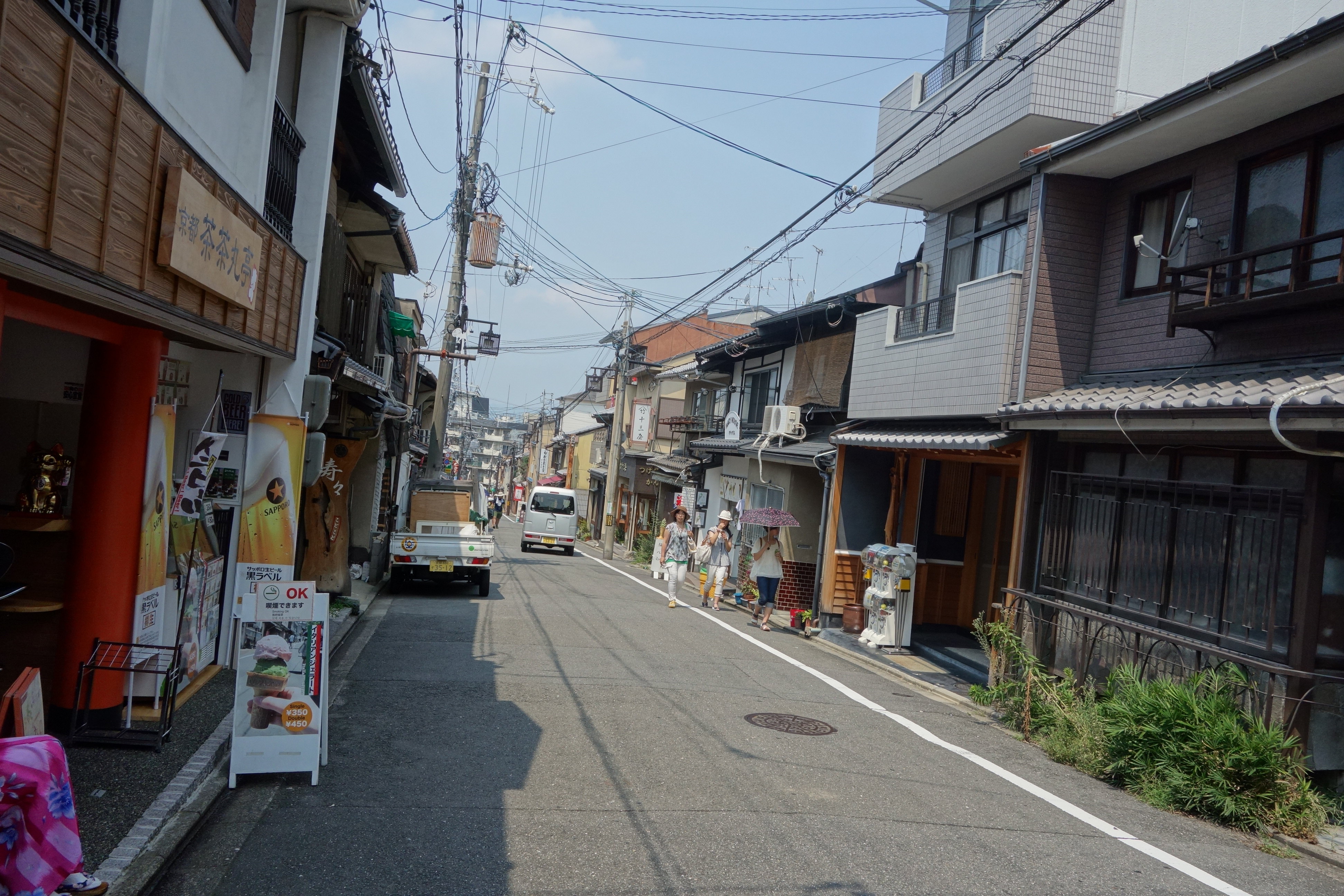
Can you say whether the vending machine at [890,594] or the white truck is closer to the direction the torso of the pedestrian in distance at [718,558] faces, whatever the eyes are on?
the vending machine

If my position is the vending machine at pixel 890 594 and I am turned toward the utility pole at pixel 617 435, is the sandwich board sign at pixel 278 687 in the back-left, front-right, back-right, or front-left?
back-left

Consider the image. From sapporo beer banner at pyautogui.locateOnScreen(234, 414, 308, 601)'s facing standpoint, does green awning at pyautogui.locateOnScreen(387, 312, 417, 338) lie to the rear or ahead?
to the rear

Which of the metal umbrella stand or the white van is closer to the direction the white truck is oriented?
the white van

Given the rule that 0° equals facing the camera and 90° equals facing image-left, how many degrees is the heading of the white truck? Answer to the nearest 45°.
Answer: approximately 180°
